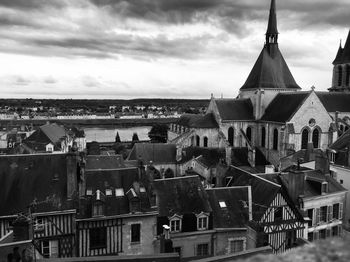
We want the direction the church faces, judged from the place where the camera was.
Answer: facing away from the viewer and to the right of the viewer
